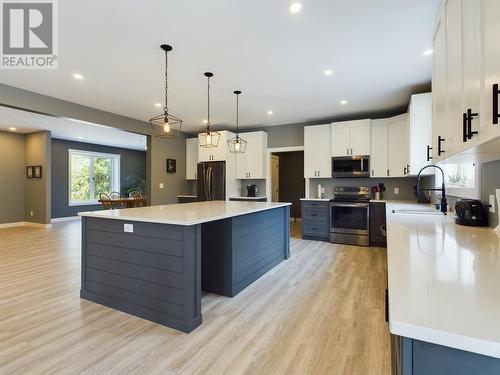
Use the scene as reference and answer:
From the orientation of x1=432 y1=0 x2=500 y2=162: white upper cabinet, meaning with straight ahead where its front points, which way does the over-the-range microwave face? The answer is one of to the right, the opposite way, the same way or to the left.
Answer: to the left

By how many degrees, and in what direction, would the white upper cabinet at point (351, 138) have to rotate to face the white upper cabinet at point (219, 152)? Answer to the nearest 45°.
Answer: approximately 90° to its right

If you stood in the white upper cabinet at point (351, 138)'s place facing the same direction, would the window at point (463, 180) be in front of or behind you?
in front

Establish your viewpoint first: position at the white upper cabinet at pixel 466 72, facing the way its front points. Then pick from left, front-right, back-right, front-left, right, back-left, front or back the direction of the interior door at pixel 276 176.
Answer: front-right

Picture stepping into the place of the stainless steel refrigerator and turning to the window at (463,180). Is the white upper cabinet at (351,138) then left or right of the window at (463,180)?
left

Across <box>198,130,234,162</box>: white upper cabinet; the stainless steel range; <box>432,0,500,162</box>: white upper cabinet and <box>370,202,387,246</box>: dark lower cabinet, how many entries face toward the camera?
3

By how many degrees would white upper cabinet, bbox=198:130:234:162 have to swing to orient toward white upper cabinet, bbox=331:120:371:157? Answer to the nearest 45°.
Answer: approximately 45° to its left

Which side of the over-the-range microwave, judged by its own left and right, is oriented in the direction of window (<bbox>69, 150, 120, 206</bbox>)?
right

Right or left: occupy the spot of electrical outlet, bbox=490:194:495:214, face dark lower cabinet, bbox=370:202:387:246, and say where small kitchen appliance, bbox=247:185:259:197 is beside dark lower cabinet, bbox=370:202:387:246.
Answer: left

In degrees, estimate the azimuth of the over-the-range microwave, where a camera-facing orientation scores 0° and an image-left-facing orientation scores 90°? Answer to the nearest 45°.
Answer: approximately 0°
